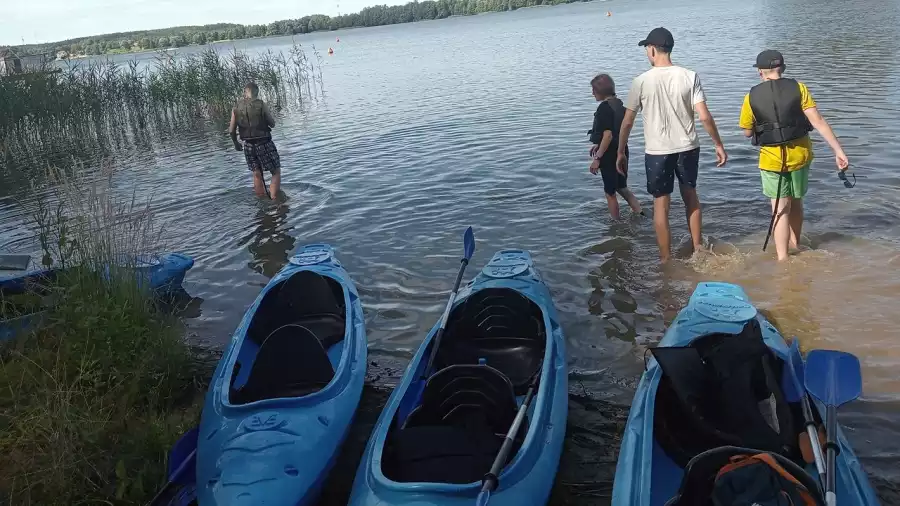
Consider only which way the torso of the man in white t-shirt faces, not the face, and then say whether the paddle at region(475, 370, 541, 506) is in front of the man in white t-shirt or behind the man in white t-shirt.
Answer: behind

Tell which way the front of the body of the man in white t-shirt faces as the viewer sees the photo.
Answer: away from the camera

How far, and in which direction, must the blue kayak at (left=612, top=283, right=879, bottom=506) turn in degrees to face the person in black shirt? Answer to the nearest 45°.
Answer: approximately 180°

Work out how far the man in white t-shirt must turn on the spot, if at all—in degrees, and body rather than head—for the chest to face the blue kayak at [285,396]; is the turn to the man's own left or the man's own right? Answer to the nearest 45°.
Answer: approximately 135° to the man's own left

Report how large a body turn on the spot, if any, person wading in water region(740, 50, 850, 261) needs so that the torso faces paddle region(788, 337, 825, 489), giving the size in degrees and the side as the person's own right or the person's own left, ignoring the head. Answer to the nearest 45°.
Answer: approximately 180°

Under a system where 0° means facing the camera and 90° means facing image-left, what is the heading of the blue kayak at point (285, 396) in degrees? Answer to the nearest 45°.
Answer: approximately 0°

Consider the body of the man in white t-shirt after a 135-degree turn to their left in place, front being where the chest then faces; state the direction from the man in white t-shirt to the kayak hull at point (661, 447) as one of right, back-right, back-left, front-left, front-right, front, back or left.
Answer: front-left

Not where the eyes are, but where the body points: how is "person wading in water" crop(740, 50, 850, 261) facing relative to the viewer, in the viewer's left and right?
facing away from the viewer

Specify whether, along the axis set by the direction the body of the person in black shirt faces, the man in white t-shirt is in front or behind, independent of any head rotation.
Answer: behind
